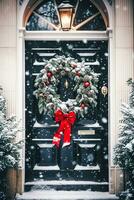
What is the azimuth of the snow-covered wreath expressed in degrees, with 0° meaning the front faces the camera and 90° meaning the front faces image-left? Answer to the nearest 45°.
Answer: approximately 0°

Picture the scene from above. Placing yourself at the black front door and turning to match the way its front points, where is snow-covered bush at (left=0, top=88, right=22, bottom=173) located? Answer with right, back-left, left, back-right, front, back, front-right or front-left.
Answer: front-right

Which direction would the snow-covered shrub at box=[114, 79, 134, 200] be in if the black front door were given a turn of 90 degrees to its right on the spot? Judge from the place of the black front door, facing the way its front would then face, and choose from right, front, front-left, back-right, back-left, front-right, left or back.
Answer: back-left
